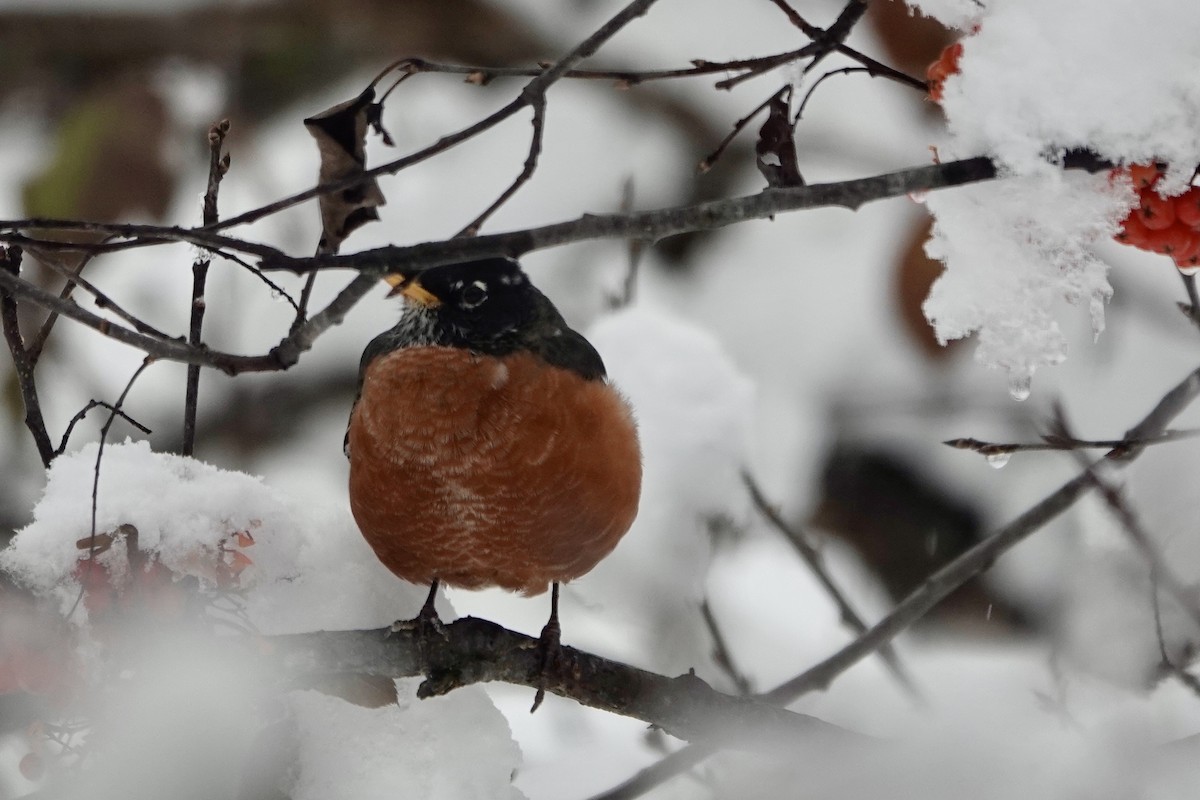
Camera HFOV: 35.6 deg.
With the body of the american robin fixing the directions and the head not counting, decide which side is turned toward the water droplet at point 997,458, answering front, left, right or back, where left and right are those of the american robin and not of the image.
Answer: left

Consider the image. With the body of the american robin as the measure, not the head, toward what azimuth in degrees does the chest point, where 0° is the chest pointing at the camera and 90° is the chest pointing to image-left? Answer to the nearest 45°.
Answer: approximately 45°

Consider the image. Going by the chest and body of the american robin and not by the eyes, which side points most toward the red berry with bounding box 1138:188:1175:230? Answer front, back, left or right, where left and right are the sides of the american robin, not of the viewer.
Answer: left

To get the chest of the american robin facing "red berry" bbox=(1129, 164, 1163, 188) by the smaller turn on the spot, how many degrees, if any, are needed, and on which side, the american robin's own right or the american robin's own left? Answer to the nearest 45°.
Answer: approximately 90° to the american robin's own left

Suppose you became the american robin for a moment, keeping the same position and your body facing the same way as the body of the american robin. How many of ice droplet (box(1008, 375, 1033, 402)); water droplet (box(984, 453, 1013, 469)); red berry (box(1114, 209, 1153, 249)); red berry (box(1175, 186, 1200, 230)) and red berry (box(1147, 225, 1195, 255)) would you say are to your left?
5

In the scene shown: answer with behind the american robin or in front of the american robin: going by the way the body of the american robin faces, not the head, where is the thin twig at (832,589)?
behind
